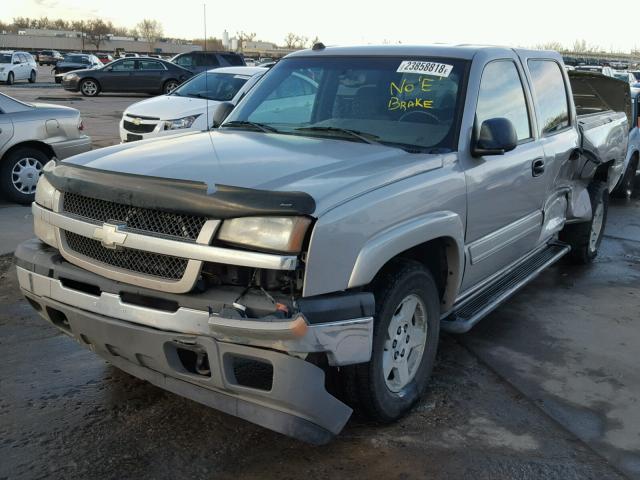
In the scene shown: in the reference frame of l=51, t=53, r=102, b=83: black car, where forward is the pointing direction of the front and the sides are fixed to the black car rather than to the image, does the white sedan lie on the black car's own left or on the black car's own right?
on the black car's own left

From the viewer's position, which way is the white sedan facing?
facing the viewer and to the left of the viewer

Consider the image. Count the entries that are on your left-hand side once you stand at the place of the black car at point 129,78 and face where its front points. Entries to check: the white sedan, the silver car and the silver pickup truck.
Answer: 3

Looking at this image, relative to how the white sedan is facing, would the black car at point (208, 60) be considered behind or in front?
behind

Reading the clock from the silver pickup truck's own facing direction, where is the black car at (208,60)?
The black car is roughly at 4 o'clock from the silver pickup truck.

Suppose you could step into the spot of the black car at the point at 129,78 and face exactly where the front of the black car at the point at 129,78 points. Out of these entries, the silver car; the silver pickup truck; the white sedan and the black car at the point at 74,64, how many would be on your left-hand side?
3

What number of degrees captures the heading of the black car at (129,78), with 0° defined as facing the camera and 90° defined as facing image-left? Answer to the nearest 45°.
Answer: approximately 90°

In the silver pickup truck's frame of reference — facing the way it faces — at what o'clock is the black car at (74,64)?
The black car is roughly at 4 o'clock from the silver pickup truck.

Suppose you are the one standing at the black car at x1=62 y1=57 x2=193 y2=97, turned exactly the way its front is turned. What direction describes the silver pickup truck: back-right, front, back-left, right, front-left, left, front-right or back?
left

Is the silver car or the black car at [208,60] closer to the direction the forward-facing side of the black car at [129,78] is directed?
the silver car

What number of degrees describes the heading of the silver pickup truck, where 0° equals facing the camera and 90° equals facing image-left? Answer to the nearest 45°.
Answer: approximately 45°

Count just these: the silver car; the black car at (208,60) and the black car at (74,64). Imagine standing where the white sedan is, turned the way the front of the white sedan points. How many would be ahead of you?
1

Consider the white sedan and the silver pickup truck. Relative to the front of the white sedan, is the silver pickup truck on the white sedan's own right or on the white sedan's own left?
on the white sedan's own left

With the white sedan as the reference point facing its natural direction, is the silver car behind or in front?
in front
